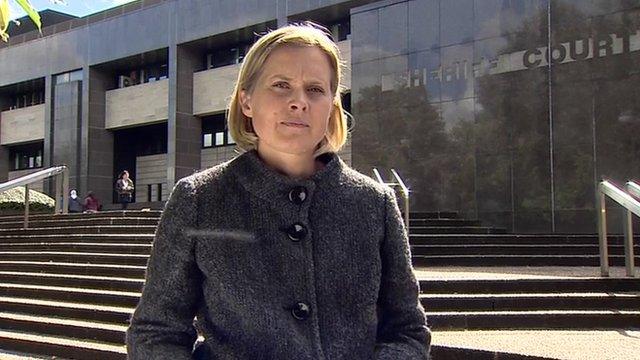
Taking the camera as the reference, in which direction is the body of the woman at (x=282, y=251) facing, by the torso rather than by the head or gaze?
toward the camera

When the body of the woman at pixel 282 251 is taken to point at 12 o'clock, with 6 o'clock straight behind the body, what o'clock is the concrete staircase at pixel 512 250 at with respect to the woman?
The concrete staircase is roughly at 7 o'clock from the woman.

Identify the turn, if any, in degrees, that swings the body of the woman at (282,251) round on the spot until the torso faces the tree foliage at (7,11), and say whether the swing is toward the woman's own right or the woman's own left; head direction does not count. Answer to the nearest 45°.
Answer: approximately 90° to the woman's own right

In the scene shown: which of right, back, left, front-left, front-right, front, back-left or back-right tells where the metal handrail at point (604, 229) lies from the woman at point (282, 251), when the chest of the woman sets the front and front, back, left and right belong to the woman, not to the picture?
back-left

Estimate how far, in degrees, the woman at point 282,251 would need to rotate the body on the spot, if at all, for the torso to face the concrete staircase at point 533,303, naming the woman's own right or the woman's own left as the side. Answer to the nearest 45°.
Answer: approximately 135° to the woman's own left

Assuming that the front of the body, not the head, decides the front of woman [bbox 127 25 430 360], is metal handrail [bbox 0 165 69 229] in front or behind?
behind
